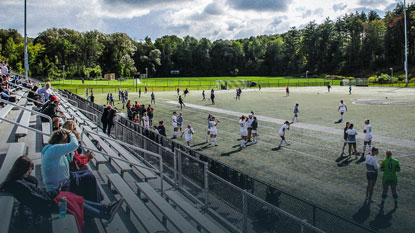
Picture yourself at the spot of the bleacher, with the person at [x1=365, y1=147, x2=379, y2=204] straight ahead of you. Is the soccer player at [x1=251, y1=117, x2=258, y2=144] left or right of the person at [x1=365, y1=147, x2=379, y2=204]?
left

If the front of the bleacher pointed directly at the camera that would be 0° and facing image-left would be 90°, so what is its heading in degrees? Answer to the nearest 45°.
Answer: approximately 270°

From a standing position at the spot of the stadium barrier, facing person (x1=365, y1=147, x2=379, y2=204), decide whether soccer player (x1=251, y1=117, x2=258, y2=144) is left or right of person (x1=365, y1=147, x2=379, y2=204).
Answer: left

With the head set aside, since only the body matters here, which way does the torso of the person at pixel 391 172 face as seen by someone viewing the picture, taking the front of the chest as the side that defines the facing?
away from the camera

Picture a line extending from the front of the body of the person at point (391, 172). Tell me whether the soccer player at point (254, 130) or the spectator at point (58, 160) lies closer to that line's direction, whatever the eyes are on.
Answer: the soccer player

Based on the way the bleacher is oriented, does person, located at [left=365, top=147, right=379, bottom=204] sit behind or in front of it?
in front

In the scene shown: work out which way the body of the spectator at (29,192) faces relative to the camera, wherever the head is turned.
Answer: to the viewer's right

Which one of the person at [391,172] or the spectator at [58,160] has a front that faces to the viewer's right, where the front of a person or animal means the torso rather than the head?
the spectator

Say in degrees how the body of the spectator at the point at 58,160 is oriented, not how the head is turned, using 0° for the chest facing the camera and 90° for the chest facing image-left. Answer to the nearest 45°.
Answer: approximately 270°

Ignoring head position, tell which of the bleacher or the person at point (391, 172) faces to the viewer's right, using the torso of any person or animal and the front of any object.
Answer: the bleacher
